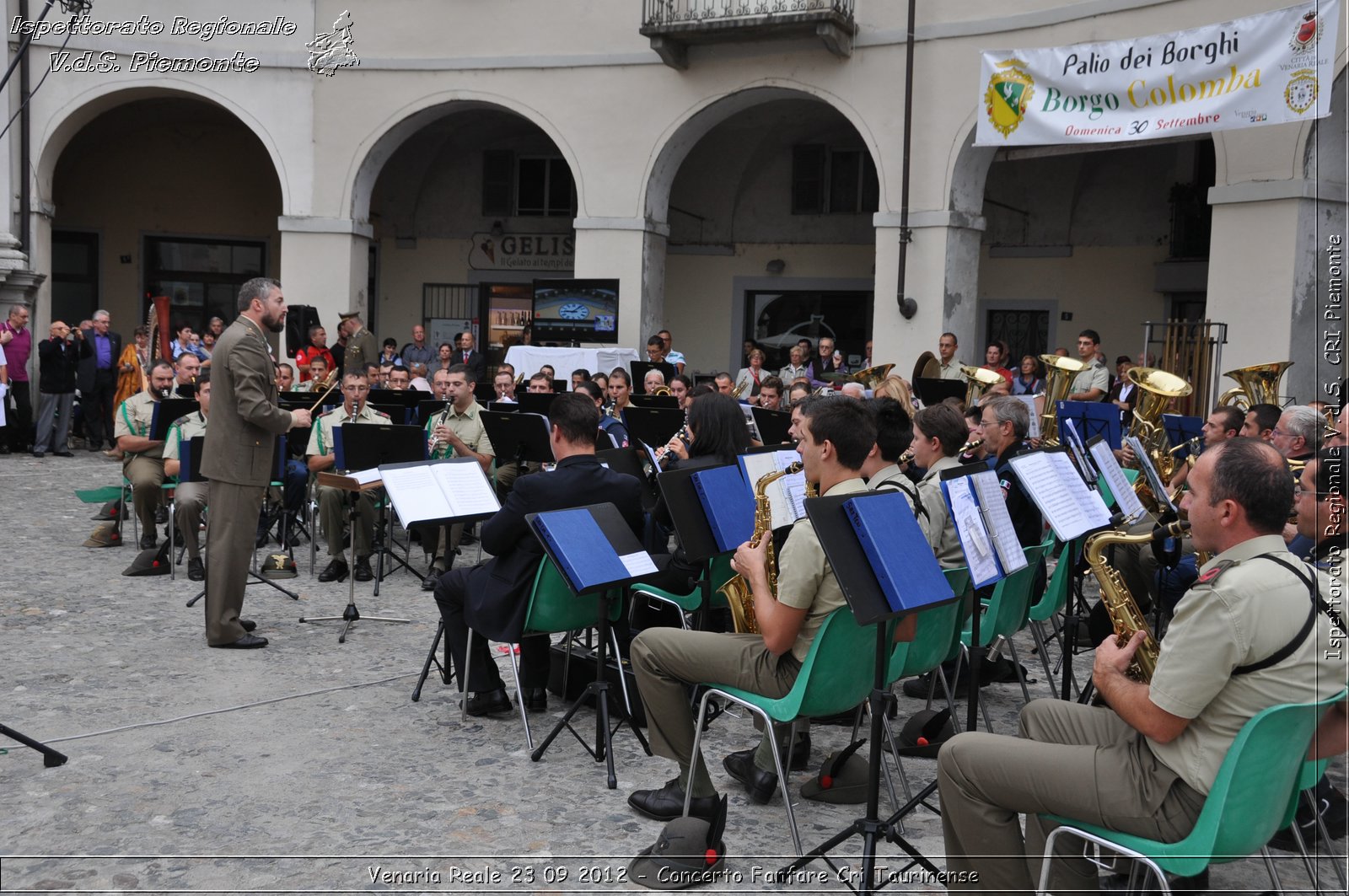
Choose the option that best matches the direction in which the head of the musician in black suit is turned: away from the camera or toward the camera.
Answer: away from the camera

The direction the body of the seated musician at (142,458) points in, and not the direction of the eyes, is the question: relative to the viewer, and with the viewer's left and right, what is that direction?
facing the viewer and to the right of the viewer

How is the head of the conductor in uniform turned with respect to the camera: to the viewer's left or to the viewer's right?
to the viewer's right

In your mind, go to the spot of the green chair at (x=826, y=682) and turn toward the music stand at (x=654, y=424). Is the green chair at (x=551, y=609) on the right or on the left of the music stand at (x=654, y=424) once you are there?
left

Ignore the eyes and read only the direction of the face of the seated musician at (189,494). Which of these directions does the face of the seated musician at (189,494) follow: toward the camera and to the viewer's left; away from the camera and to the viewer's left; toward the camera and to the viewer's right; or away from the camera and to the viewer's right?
toward the camera and to the viewer's right

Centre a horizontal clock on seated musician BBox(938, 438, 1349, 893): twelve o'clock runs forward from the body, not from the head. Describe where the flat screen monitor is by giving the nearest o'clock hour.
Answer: The flat screen monitor is roughly at 2 o'clock from the seated musician.

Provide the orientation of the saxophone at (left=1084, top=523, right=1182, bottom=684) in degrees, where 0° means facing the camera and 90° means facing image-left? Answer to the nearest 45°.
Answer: approximately 90°

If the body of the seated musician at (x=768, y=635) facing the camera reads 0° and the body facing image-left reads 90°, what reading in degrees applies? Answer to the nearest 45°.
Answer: approximately 90°

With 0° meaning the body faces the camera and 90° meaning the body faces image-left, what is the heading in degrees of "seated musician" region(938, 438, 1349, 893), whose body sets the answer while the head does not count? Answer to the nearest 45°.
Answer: approximately 90°

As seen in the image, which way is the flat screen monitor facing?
toward the camera

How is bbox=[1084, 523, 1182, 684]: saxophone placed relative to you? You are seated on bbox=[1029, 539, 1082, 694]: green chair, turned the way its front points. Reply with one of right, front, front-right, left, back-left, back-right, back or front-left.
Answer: left

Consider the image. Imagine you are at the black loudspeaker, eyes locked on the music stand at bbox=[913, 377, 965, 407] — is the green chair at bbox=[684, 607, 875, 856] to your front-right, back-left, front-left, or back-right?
front-right

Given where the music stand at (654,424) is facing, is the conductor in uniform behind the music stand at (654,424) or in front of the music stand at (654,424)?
behind

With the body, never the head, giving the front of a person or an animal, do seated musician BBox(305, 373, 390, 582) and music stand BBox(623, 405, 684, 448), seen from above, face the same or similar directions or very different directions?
very different directions

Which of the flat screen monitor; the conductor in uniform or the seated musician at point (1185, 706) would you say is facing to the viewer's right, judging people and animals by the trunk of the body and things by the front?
the conductor in uniform

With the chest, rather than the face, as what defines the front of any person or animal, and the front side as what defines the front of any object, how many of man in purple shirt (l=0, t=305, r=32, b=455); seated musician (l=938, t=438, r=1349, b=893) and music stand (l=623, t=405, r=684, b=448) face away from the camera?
1

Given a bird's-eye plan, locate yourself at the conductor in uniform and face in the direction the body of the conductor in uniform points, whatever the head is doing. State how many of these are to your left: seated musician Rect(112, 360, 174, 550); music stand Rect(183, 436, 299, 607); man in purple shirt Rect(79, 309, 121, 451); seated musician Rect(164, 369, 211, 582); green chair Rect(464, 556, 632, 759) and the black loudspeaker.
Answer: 5

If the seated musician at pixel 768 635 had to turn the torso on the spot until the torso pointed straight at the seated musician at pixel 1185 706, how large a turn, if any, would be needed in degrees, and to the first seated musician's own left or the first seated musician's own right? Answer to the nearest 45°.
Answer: approximately 135° to the first seated musician's own left
